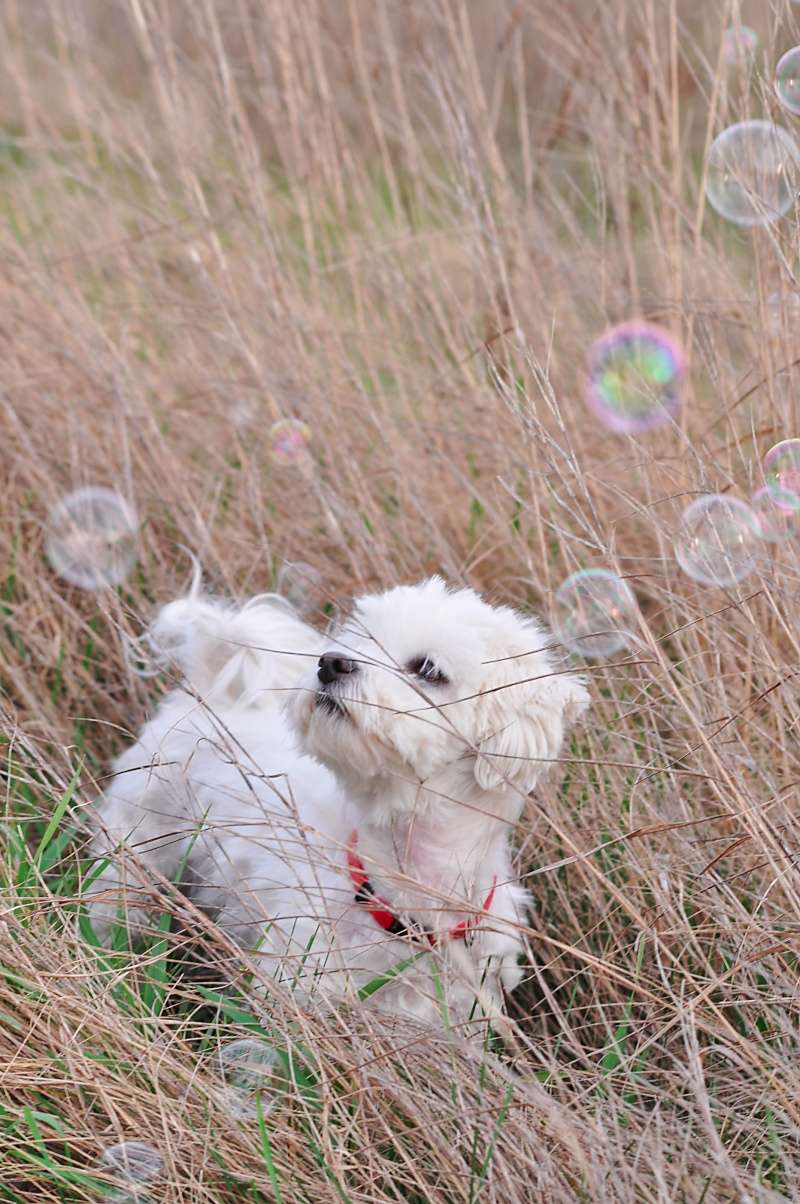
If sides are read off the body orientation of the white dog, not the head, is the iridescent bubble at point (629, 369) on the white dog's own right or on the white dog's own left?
on the white dog's own left

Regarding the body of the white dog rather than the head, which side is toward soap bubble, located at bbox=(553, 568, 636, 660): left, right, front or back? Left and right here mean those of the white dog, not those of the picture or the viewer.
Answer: left

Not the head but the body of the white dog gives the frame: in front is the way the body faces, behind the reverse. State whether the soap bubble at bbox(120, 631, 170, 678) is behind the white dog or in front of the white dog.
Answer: behind

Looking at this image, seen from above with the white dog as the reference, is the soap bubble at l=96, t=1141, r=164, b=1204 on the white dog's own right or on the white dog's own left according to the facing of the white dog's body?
on the white dog's own right

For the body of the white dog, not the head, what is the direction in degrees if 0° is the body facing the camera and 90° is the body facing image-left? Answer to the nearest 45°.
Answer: approximately 315°

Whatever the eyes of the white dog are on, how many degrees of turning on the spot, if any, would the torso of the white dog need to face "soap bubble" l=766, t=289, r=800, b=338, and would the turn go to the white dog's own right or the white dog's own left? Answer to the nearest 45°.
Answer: approximately 90° to the white dog's own left

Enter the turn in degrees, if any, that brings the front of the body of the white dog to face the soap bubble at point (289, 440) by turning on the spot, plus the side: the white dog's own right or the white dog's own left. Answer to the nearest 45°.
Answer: approximately 135° to the white dog's own left
